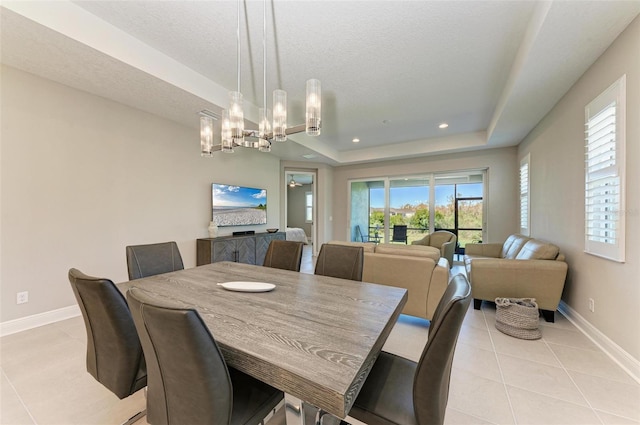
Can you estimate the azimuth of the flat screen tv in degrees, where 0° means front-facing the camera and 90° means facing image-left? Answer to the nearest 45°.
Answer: approximately 315°

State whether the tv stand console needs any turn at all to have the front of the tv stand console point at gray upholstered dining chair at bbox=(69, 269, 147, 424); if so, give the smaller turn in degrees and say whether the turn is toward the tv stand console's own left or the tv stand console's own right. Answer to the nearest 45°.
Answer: approximately 45° to the tv stand console's own right

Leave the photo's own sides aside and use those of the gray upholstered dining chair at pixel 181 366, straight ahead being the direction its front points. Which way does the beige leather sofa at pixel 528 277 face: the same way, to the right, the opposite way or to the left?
to the left

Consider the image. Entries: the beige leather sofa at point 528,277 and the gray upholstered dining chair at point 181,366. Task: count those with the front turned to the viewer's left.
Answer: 1

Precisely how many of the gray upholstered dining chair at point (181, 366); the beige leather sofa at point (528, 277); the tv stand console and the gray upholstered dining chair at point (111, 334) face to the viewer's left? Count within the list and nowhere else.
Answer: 1

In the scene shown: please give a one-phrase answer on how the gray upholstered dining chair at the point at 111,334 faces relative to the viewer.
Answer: facing away from the viewer and to the right of the viewer

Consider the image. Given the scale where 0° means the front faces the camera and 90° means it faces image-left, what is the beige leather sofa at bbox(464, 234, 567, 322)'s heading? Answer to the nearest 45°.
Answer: approximately 90°

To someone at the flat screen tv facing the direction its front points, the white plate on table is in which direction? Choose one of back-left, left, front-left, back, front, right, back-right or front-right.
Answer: front-right

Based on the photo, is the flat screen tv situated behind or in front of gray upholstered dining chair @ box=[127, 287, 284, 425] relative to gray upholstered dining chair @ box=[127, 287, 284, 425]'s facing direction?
in front

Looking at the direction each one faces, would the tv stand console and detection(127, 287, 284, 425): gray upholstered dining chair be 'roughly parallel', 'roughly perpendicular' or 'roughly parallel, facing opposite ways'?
roughly perpendicular

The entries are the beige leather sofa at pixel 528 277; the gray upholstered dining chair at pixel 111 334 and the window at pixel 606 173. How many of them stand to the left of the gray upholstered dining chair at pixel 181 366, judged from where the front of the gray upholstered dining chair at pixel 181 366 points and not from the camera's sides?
1

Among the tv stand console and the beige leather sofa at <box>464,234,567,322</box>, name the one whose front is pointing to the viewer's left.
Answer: the beige leather sofa

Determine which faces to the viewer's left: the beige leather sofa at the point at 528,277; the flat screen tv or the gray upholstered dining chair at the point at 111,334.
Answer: the beige leather sofa

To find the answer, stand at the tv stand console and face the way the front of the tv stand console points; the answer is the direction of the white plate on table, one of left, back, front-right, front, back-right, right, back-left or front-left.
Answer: front-right
